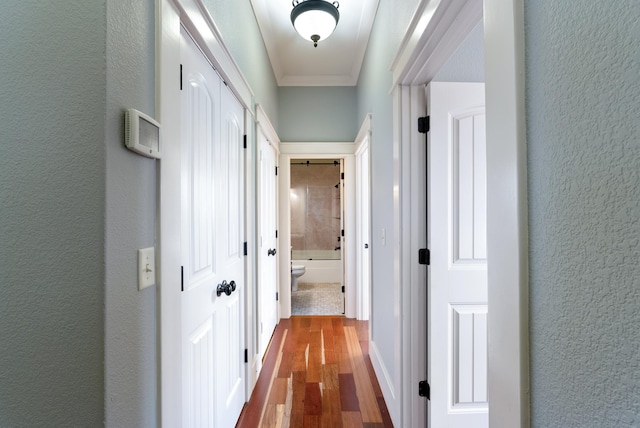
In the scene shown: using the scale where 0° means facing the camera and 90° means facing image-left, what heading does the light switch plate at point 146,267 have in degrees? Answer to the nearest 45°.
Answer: approximately 315°

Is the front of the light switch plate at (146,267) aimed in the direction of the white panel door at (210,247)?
no

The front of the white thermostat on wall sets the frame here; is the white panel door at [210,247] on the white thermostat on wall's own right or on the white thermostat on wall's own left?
on the white thermostat on wall's own left

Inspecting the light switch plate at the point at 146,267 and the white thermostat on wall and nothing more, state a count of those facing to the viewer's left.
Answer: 0

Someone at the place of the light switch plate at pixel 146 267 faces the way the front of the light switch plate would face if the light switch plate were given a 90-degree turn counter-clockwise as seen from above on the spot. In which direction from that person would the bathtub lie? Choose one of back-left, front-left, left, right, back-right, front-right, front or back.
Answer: front

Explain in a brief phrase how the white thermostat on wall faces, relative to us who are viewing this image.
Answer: facing the viewer and to the right of the viewer

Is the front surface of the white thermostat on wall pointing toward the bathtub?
no

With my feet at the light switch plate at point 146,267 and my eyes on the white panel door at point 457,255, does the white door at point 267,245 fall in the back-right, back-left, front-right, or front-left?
front-left

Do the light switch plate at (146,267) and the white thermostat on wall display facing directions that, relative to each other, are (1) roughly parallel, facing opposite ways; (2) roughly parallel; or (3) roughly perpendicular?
roughly parallel

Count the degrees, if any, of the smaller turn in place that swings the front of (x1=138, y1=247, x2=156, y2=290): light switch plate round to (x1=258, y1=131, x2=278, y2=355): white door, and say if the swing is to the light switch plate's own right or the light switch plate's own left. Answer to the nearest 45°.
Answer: approximately 90° to the light switch plate's own left

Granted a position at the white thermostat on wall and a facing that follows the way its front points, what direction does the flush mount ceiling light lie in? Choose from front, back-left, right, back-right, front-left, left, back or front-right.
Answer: left

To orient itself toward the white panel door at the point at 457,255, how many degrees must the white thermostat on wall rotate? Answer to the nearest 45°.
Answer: approximately 45° to its left
